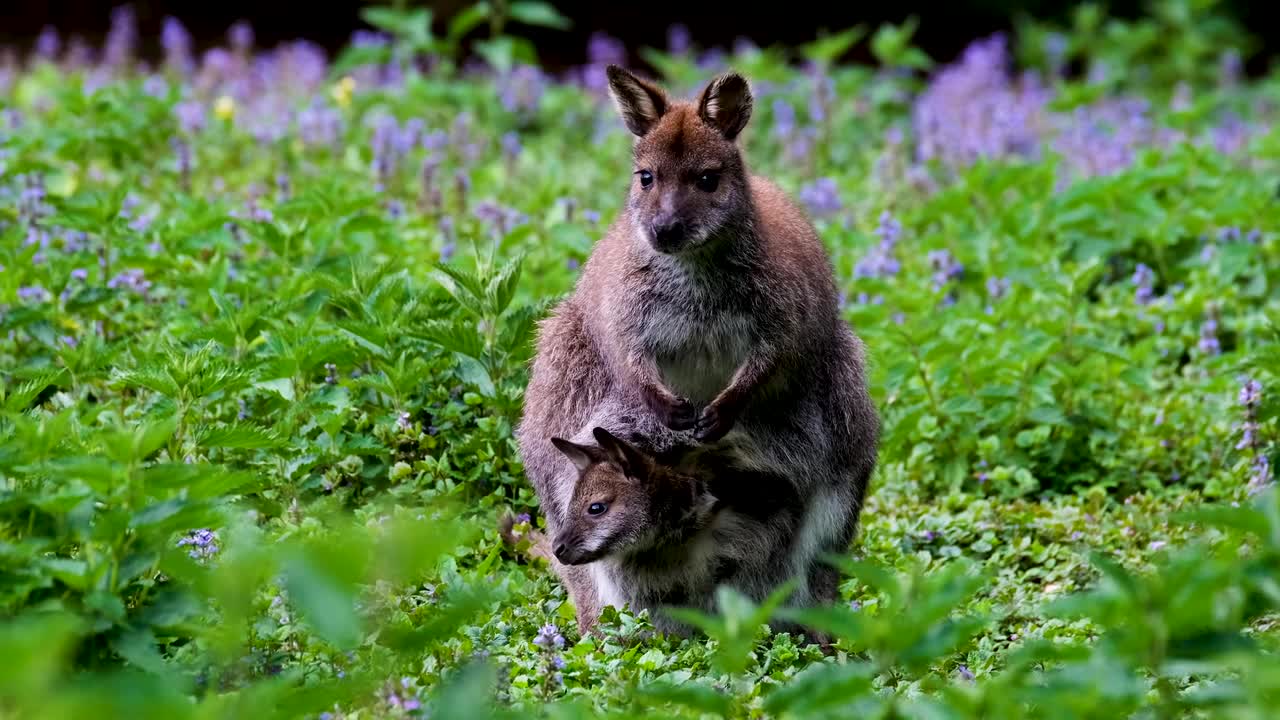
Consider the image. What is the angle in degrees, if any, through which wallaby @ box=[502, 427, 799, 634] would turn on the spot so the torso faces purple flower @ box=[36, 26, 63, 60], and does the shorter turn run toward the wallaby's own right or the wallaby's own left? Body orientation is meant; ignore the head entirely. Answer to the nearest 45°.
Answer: approximately 90° to the wallaby's own right

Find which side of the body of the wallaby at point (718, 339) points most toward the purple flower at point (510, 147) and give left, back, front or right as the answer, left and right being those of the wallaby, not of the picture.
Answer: back

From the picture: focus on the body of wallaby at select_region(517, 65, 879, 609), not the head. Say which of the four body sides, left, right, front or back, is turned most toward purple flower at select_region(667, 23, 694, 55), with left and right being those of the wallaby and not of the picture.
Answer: back

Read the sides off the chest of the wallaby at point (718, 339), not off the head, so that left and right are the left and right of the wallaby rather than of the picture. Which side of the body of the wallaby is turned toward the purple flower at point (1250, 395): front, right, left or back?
left

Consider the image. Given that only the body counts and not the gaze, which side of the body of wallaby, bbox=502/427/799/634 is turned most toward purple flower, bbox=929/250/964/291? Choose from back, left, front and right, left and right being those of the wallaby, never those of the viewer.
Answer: back

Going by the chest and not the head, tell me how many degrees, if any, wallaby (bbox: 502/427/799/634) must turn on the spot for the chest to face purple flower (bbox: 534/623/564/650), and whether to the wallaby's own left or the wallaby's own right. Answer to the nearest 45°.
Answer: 0° — it already faces it

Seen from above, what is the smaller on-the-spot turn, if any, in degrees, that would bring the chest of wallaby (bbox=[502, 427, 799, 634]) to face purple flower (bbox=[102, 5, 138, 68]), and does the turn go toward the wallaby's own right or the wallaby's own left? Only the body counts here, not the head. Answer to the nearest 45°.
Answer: approximately 90° to the wallaby's own right

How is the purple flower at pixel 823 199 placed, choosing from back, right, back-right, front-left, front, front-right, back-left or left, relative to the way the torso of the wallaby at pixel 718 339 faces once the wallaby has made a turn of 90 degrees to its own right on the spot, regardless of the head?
right

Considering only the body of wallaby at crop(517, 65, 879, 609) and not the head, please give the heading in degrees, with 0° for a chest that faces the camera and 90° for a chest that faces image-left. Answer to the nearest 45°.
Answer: approximately 0°

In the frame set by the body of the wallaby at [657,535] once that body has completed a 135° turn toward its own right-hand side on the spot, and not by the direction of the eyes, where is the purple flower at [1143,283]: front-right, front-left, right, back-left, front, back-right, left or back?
front-right

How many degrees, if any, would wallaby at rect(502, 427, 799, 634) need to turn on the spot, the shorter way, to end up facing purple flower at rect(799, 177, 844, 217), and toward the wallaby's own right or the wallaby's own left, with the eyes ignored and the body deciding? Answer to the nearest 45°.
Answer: approximately 135° to the wallaby's own right
